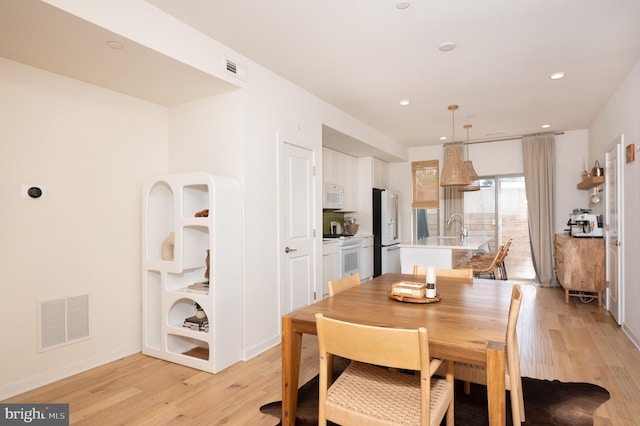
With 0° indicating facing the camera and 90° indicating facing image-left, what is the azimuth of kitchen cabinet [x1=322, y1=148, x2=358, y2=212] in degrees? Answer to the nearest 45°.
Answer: approximately 315°

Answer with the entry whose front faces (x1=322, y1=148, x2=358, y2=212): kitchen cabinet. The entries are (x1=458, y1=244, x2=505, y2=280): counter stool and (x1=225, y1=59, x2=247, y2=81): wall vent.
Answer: the counter stool

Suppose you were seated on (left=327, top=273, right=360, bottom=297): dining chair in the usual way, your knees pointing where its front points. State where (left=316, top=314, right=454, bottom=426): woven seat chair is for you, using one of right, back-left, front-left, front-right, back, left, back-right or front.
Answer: front-right

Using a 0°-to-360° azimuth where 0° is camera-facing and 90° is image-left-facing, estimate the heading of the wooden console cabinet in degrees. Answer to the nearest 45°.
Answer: approximately 90°

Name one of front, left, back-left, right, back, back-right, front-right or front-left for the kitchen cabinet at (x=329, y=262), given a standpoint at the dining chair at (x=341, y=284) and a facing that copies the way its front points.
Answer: back-left

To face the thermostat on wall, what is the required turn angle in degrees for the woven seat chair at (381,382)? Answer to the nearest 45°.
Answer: approximately 135° to its left

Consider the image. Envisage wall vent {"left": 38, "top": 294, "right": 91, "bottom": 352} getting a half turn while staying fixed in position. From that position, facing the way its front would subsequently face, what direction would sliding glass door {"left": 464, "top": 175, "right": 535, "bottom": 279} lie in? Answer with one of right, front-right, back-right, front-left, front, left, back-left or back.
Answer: back-right

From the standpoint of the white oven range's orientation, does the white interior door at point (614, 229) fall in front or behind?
in front

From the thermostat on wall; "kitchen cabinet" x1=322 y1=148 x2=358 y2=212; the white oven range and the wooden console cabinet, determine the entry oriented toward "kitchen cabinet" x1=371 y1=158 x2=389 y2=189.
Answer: the wooden console cabinet

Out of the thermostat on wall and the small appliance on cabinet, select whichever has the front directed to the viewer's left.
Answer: the small appliance on cabinet

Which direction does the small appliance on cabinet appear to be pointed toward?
to the viewer's left
